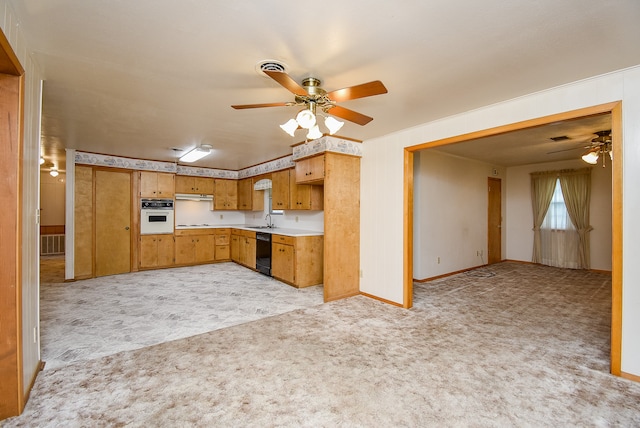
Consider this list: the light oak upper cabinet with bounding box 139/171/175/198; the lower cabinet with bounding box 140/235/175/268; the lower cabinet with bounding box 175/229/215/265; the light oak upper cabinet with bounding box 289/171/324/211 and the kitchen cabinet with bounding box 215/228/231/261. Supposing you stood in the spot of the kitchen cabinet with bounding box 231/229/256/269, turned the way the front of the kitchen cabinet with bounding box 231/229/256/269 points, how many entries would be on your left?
1

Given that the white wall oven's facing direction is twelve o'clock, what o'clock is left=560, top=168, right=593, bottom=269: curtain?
The curtain is roughly at 10 o'clock from the white wall oven.

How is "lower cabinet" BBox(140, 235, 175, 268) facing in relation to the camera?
toward the camera

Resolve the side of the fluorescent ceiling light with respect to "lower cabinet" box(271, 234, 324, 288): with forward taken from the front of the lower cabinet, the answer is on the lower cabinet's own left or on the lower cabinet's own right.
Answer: on the lower cabinet's own right

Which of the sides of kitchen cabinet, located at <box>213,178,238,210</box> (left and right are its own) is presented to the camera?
front

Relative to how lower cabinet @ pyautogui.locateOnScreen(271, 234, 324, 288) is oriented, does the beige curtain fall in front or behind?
behind

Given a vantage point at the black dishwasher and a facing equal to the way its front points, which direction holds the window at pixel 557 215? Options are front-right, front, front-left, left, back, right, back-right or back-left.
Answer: back-left

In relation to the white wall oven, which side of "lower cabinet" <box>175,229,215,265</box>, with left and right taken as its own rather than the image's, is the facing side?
right

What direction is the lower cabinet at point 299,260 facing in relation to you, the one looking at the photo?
facing the viewer and to the left of the viewer

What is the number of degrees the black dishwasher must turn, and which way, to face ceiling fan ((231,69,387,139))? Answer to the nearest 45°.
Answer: approximately 45° to its left

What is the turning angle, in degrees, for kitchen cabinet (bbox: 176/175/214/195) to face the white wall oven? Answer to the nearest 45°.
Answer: approximately 45° to its right

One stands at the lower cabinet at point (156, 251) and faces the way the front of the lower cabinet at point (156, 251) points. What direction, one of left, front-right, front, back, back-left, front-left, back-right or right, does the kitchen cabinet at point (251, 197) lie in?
left
